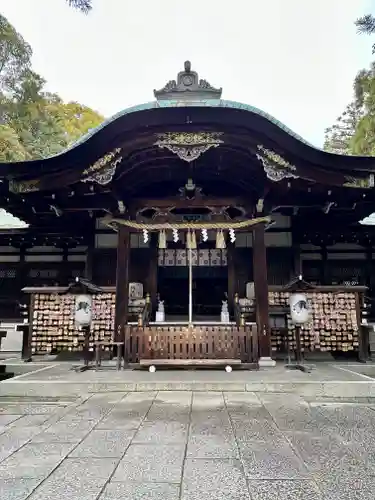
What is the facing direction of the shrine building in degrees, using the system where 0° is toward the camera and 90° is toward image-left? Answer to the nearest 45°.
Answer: approximately 0°

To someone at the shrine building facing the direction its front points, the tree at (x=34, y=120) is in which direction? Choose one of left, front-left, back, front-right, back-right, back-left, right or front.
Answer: back-right
